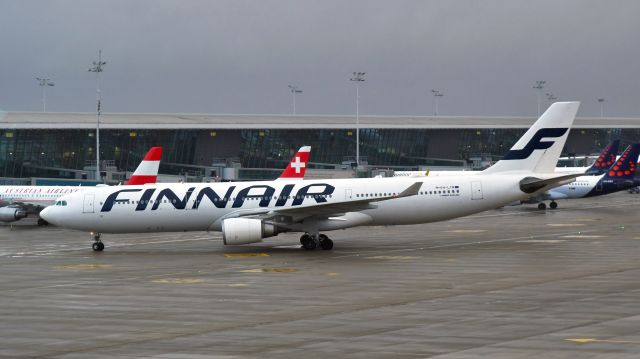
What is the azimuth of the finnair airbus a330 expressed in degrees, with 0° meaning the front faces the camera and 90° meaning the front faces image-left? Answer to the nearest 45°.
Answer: approximately 90°
